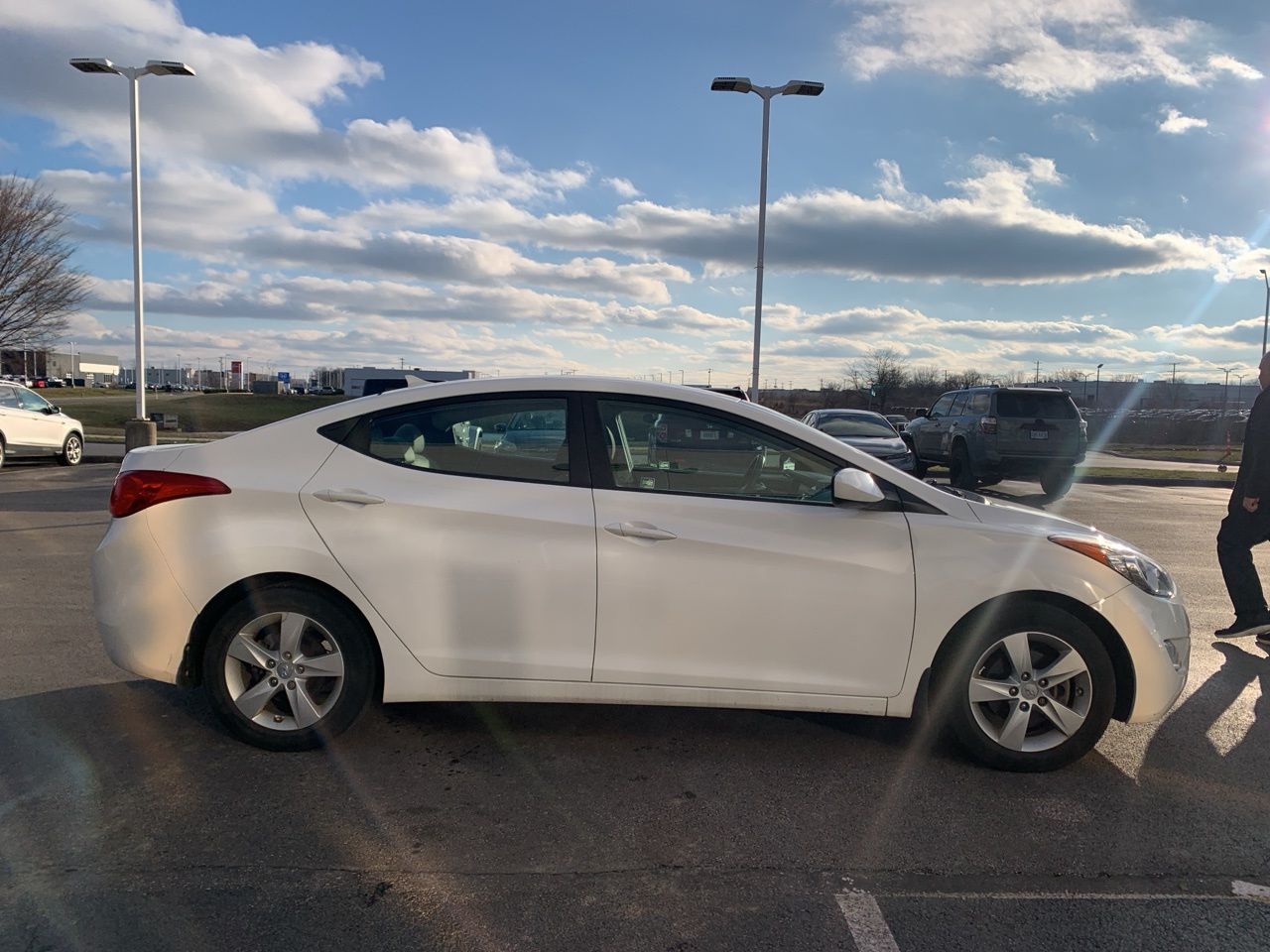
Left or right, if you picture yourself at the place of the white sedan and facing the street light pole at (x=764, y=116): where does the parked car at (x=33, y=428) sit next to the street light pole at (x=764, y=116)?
left

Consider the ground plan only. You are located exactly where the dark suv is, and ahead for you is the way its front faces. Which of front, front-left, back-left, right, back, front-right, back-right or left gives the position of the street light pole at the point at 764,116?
front

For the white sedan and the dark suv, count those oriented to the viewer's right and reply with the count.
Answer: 1

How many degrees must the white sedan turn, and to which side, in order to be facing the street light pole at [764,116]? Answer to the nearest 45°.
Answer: approximately 90° to its left

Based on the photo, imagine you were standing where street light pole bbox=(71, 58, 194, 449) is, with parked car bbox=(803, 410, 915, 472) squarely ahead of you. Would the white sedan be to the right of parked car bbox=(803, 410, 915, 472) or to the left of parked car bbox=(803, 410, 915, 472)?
right

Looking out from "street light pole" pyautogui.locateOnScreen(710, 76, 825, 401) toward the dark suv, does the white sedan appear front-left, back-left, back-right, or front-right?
front-right

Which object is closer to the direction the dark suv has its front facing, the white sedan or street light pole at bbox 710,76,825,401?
the street light pole

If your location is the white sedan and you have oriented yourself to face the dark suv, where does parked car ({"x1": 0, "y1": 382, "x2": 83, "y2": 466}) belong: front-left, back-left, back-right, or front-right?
front-left

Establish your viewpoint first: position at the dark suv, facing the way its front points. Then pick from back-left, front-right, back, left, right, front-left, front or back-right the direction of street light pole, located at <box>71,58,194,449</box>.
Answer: front-left

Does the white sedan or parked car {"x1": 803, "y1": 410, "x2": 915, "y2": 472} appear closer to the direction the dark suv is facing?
the parked car

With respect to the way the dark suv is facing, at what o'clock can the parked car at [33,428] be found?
The parked car is roughly at 10 o'clock from the dark suv.

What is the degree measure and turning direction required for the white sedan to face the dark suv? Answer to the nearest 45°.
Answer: approximately 45° to its left

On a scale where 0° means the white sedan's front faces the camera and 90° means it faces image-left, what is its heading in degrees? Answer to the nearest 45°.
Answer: approximately 270°

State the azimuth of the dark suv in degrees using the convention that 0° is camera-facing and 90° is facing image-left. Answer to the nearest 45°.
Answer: approximately 135°
